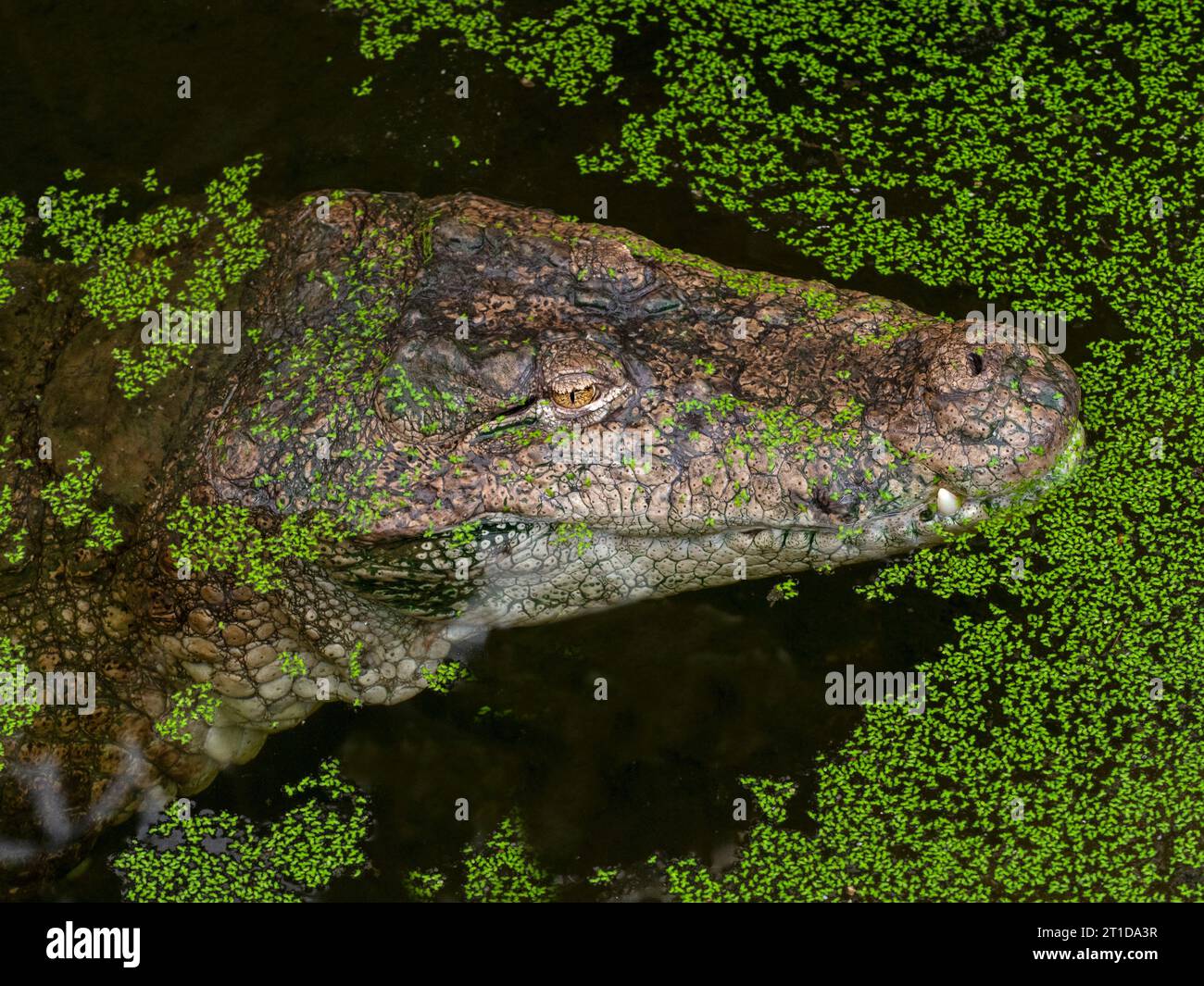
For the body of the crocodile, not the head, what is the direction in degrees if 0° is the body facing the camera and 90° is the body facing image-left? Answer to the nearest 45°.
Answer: approximately 270°
